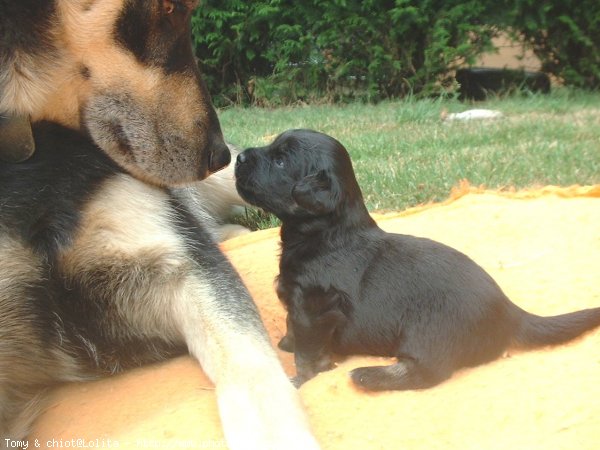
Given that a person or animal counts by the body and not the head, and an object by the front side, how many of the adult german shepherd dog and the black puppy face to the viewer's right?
1

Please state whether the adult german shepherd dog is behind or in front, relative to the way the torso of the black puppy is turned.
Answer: in front

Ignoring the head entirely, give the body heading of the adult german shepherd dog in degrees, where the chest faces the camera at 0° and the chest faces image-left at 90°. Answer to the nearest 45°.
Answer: approximately 270°

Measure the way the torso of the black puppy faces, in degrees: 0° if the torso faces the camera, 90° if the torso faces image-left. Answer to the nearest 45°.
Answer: approximately 90°

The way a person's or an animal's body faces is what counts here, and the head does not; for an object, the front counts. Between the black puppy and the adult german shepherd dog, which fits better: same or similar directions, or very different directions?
very different directions
